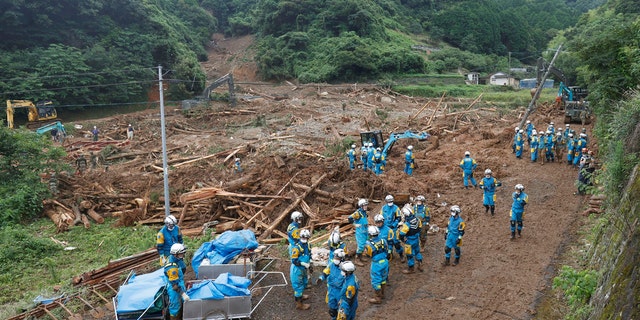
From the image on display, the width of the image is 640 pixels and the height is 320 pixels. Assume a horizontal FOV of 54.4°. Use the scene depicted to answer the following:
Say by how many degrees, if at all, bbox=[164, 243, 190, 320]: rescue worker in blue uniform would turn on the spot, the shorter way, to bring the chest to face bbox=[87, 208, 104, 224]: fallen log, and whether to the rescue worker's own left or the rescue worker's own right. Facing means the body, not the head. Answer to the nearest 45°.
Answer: approximately 90° to the rescue worker's own left

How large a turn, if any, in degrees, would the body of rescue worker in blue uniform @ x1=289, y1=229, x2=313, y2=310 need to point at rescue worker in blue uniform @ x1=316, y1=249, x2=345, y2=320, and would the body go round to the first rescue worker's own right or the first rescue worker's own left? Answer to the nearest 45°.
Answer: approximately 45° to the first rescue worker's own right

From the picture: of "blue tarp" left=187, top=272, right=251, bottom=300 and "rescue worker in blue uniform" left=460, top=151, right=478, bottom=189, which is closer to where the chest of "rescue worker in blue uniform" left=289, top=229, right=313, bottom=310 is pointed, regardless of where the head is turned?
the rescue worker in blue uniform
